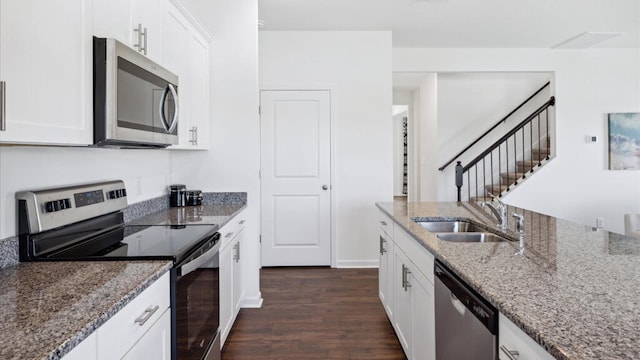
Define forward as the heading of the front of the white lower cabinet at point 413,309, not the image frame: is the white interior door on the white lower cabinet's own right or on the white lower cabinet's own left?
on the white lower cabinet's own right

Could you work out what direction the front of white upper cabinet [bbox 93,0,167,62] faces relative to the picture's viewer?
facing the viewer and to the right of the viewer

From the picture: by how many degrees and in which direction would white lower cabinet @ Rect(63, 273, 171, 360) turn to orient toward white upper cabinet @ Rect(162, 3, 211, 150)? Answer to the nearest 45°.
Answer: approximately 135° to its left

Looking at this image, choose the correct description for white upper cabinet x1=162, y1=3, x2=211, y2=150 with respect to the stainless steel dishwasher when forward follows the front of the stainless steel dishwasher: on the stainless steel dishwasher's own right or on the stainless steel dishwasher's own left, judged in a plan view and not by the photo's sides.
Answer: on the stainless steel dishwasher's own right

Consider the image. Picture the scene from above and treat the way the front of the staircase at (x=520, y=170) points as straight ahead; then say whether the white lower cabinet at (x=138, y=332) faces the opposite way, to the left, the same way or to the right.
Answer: the opposite way

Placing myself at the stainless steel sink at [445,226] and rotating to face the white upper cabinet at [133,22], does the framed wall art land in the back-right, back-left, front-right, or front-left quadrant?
back-right

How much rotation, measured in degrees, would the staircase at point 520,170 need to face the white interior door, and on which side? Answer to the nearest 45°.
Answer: approximately 45° to its left

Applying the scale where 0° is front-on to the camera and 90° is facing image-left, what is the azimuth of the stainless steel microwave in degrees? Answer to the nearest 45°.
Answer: approximately 315°

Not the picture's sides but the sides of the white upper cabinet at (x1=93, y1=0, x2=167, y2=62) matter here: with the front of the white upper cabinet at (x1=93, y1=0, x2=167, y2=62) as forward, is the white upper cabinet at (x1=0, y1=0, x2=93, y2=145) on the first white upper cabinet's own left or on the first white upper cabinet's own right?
on the first white upper cabinet's own right

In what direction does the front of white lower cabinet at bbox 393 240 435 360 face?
to the viewer's left

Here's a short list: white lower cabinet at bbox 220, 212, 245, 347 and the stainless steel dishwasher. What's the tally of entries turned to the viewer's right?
1

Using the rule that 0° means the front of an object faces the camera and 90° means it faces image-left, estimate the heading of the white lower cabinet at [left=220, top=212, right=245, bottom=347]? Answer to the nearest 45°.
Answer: approximately 270°

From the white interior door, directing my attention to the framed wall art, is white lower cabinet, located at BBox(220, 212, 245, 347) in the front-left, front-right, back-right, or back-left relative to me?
back-right
